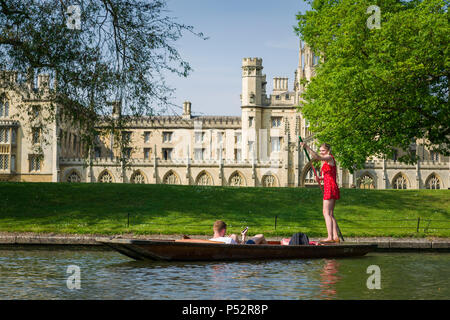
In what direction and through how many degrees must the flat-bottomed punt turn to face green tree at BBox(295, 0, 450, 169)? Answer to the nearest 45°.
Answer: approximately 135° to its right

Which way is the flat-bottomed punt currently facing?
to the viewer's left
